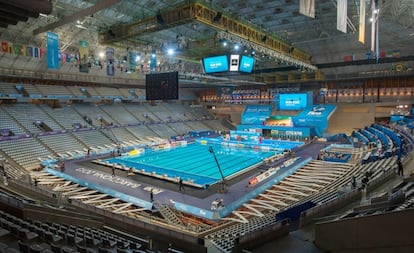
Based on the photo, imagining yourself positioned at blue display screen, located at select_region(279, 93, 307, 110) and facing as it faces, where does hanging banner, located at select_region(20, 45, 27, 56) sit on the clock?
The hanging banner is roughly at 1 o'clock from the blue display screen.

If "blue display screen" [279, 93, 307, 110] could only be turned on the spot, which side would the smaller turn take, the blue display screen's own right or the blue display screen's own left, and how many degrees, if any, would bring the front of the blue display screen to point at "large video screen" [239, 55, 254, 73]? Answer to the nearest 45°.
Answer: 0° — it already faces it

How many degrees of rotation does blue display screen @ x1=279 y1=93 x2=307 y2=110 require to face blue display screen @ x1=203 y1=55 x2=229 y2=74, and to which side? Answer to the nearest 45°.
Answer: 0° — it already faces it

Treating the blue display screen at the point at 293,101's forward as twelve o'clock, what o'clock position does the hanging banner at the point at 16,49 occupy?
The hanging banner is roughly at 1 o'clock from the blue display screen.

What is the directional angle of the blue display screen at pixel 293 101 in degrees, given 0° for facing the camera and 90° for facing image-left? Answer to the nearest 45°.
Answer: approximately 0°

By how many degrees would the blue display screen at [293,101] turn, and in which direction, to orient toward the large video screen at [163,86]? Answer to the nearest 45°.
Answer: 0° — it already faces it
